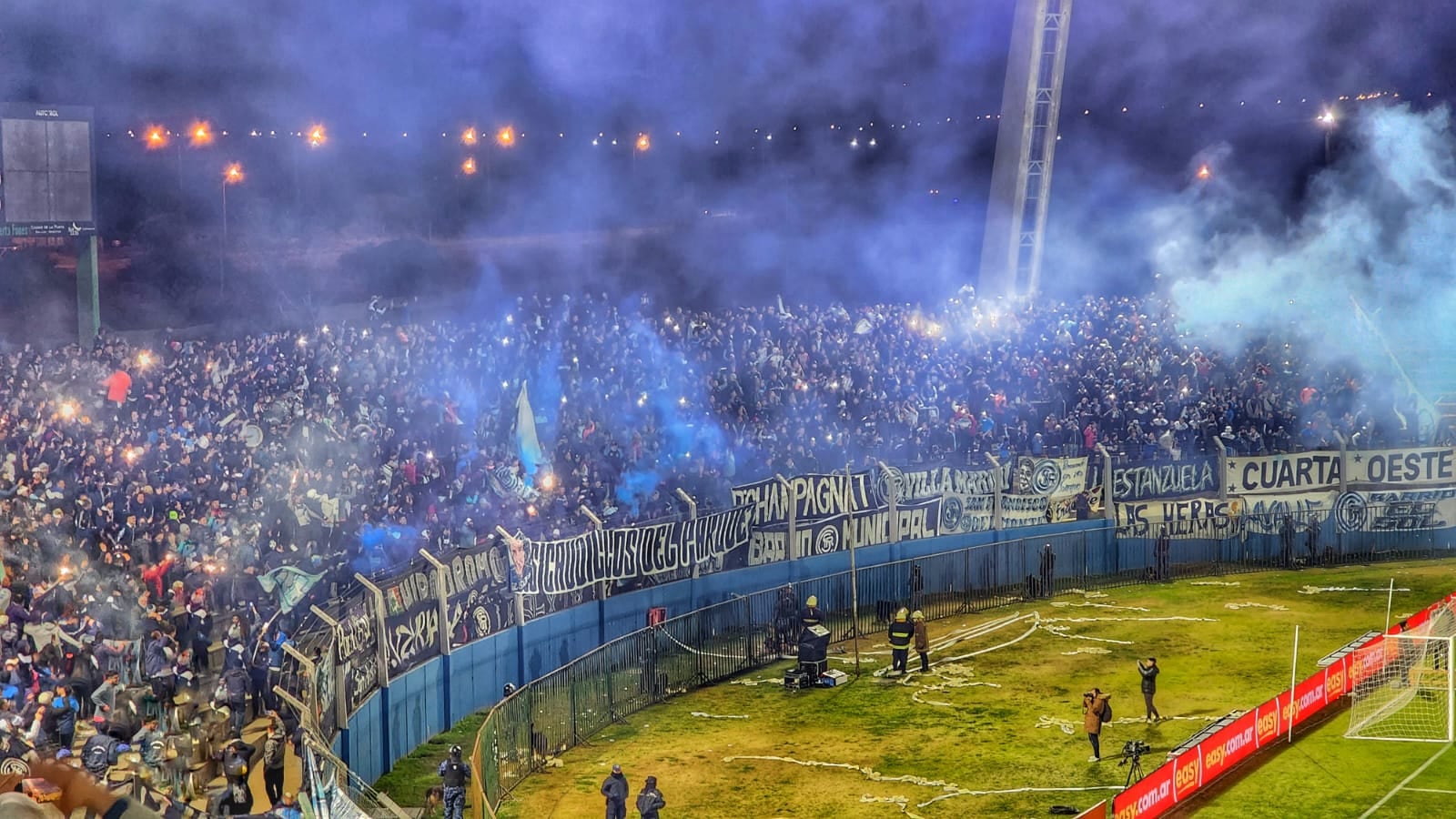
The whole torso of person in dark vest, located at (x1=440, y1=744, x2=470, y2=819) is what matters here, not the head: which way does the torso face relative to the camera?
away from the camera

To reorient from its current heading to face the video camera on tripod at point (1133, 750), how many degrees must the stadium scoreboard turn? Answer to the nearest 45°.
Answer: approximately 45° to its left

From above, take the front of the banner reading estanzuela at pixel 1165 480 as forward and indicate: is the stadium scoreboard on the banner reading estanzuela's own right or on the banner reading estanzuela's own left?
on the banner reading estanzuela's own right

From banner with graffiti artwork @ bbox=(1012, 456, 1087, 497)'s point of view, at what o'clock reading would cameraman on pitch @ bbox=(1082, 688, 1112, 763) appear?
The cameraman on pitch is roughly at 12 o'clock from the banner with graffiti artwork.

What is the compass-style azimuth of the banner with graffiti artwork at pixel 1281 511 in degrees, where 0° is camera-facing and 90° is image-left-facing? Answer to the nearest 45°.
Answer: approximately 0°

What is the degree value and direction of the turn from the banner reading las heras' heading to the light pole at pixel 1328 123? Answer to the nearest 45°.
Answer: approximately 180°

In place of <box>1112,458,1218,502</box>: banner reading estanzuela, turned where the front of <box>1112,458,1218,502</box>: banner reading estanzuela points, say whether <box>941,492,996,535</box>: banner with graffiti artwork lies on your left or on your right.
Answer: on your right
